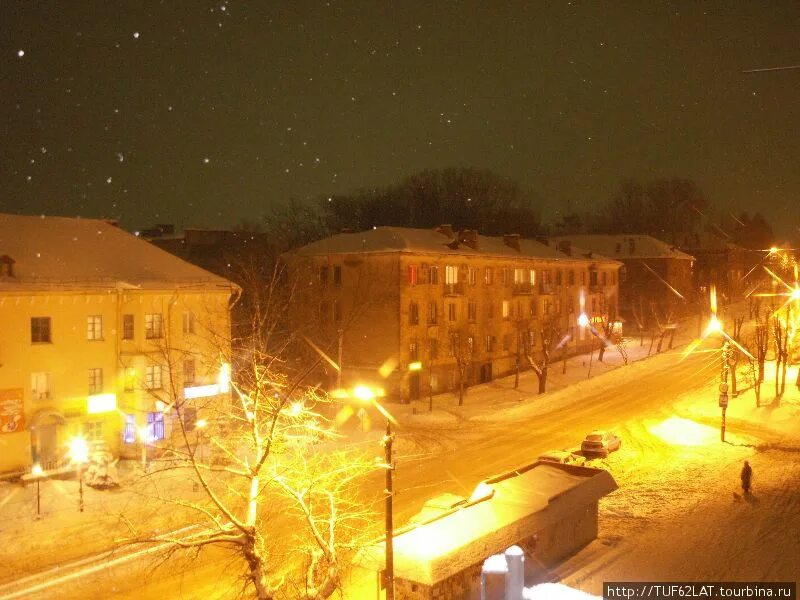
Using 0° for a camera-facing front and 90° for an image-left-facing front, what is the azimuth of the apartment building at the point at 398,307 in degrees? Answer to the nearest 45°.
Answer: approximately 315°

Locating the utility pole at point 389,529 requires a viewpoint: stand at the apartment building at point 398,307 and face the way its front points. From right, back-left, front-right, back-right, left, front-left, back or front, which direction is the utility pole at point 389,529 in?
front-right

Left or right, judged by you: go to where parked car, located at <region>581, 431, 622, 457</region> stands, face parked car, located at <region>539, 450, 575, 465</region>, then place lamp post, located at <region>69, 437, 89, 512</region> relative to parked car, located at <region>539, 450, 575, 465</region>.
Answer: right

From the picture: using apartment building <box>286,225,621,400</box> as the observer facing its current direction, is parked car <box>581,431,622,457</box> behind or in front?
in front

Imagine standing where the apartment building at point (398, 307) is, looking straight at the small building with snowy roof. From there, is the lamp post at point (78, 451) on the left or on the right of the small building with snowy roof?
right

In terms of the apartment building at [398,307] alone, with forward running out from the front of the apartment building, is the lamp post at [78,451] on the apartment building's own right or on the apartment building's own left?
on the apartment building's own right

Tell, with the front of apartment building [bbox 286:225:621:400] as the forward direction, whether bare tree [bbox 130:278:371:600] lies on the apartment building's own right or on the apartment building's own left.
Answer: on the apartment building's own right

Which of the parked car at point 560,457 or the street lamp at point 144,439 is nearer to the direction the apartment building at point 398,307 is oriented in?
the parked car

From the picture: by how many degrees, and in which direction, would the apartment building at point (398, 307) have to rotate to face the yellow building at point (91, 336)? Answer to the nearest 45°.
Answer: approximately 90° to its right

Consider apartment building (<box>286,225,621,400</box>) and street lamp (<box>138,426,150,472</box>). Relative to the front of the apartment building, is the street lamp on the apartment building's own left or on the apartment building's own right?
on the apartment building's own right
